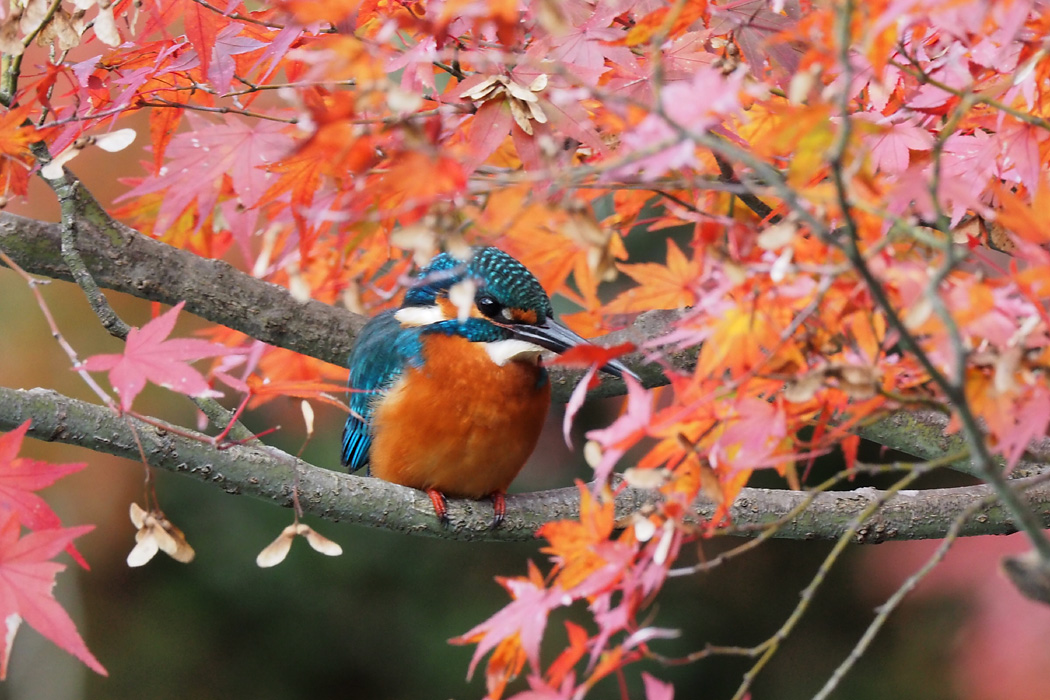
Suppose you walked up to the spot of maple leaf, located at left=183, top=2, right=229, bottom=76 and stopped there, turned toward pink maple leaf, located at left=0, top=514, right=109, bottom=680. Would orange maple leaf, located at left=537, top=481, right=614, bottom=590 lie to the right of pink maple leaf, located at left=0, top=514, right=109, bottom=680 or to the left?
left

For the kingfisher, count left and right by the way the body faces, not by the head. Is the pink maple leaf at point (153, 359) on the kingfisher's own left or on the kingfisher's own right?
on the kingfisher's own right

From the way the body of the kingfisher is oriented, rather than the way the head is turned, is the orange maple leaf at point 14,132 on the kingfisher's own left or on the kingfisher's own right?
on the kingfisher's own right

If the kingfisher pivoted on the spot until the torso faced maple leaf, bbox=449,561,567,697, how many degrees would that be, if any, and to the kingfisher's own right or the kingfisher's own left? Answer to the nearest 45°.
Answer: approximately 45° to the kingfisher's own right

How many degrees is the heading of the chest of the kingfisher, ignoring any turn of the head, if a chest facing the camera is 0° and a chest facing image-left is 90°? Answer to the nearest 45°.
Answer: approximately 315°

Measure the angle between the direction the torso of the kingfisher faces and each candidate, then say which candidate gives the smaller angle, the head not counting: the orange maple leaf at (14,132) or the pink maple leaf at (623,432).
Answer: the pink maple leaf

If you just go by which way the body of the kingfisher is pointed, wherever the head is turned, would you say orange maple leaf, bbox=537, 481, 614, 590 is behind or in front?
in front

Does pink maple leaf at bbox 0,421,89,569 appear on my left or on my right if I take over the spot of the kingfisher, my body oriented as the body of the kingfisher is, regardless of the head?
on my right
